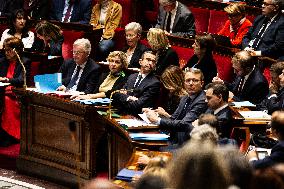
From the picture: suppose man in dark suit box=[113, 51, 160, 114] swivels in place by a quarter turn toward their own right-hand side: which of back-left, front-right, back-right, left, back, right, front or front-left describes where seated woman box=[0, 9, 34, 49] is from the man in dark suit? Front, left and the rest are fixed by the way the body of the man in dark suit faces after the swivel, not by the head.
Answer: front

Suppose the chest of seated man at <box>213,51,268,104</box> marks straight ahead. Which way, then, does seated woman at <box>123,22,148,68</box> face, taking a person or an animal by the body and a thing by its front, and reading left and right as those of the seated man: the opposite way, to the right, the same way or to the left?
the same way

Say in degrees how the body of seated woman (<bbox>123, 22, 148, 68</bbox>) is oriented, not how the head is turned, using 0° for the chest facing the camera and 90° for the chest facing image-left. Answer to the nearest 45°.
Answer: approximately 45°

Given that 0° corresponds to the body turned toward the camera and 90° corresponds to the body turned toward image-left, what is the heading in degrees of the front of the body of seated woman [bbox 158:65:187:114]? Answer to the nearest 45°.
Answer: approximately 45°

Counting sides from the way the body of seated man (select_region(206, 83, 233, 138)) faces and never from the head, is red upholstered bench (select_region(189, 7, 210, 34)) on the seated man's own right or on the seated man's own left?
on the seated man's own right

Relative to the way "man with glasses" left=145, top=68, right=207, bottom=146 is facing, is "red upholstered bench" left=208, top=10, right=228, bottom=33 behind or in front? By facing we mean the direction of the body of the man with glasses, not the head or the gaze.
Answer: behind

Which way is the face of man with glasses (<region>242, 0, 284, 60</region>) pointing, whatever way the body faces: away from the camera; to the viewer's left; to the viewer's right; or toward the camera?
to the viewer's left

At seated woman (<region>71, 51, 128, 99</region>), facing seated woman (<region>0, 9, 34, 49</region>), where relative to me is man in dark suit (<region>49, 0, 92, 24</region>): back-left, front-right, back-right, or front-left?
front-right

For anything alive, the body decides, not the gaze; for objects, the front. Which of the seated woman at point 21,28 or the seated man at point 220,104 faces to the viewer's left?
the seated man

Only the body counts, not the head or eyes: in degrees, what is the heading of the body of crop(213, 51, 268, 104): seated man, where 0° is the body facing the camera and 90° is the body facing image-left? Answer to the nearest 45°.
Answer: approximately 45°

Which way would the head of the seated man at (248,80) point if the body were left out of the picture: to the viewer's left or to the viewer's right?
to the viewer's left

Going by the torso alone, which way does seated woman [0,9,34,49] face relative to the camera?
toward the camera

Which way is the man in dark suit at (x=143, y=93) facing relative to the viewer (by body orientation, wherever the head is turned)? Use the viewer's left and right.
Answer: facing the viewer and to the left of the viewer

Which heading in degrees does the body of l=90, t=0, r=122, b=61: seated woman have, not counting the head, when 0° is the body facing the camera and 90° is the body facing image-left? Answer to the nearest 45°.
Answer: approximately 45°
